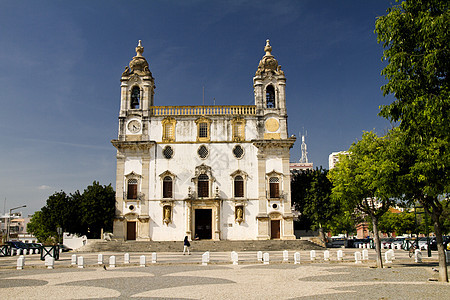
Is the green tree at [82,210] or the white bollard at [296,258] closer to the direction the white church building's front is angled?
the white bollard

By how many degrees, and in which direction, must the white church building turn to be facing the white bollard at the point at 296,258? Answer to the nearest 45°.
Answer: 0° — it already faces it

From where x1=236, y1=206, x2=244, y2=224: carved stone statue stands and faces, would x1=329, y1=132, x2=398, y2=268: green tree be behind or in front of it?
in front

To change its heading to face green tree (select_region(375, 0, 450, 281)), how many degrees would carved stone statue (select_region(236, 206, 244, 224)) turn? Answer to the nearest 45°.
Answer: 0° — it already faces it

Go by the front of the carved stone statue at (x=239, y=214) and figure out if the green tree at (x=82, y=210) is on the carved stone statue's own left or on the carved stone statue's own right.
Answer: on the carved stone statue's own right

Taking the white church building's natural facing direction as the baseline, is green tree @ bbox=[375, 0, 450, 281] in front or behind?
in front

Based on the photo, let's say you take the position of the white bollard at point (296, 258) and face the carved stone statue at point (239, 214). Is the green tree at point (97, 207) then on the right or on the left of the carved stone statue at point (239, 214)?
left

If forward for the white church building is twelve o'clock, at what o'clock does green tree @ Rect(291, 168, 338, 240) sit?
The green tree is roughly at 9 o'clock from the white church building.

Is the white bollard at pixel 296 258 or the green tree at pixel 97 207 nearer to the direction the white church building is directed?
the white bollard

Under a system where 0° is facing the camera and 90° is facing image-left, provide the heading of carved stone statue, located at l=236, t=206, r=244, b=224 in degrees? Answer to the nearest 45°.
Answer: approximately 0°

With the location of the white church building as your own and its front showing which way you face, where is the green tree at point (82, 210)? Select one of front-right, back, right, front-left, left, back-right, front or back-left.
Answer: right
